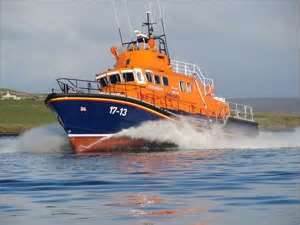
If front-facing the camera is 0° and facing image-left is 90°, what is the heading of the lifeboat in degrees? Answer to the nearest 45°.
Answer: approximately 45°
